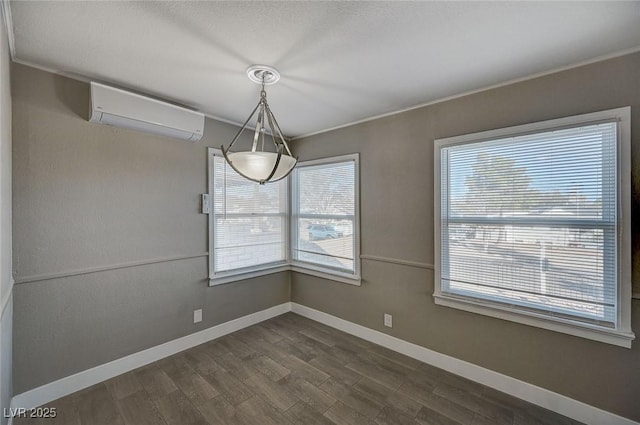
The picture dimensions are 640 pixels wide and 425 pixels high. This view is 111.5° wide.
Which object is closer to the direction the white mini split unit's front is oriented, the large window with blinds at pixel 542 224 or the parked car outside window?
the large window with blinds

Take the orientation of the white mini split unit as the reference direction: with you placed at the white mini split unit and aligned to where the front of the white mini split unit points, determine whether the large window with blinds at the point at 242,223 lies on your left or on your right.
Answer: on your left

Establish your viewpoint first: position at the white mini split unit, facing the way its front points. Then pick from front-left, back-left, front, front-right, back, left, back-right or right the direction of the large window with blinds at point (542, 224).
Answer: front

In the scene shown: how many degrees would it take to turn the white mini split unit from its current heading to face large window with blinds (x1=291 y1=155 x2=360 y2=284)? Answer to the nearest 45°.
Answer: approximately 45° to its left

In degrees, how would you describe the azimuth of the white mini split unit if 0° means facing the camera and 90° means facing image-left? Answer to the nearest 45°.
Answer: approximately 315°

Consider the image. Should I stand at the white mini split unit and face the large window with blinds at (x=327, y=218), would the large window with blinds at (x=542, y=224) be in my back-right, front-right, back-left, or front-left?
front-right
